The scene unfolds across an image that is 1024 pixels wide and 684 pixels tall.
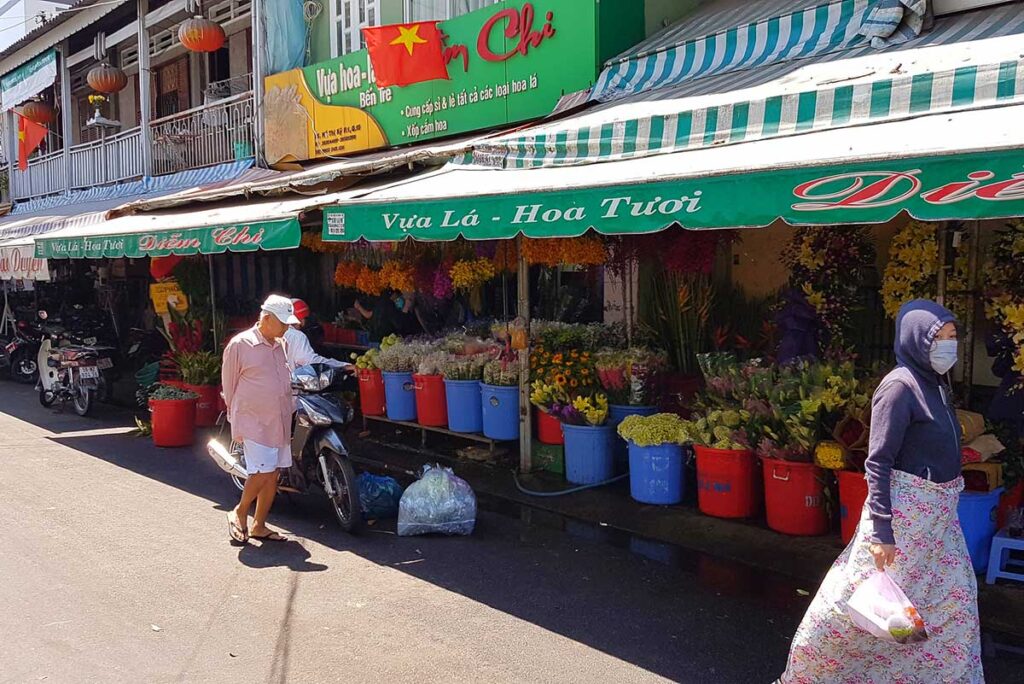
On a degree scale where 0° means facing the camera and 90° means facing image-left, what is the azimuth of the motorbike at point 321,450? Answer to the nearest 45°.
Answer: approximately 315°

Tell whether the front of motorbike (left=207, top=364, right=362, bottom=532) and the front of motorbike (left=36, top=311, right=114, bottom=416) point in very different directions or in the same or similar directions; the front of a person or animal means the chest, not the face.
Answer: very different directions

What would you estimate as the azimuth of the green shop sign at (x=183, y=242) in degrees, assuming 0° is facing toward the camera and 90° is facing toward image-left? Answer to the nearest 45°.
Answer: approximately 45°

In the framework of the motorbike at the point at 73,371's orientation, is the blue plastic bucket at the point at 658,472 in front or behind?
behind

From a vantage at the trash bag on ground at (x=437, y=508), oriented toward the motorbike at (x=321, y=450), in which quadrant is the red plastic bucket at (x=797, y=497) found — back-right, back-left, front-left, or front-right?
back-right

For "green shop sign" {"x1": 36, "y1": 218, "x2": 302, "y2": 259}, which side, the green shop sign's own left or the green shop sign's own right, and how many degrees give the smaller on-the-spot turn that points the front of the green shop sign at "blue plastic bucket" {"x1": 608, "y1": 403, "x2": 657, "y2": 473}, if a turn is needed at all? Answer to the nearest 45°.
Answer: approximately 90° to the green shop sign's own left

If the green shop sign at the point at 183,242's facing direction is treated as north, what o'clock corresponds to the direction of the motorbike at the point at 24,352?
The motorbike is roughly at 4 o'clock from the green shop sign.
